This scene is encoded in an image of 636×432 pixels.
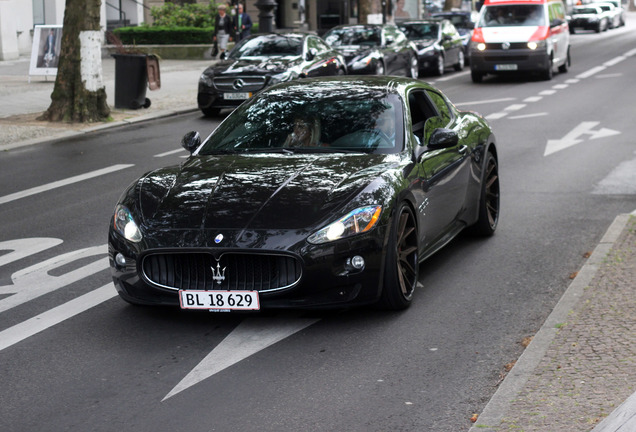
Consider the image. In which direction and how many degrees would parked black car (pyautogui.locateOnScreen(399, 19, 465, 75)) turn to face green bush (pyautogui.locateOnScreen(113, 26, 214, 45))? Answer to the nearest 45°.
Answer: approximately 90° to its right

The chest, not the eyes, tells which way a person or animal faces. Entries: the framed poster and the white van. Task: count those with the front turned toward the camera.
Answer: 2

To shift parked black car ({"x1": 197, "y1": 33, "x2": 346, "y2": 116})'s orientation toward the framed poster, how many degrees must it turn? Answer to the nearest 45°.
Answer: approximately 90° to its right

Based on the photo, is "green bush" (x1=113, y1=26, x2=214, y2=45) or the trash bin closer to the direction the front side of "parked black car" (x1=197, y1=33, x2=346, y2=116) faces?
the trash bin

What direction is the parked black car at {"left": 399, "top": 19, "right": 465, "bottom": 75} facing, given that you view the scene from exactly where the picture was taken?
facing the viewer and to the left of the viewer

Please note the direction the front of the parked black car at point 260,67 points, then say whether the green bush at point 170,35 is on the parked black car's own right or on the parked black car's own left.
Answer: on the parked black car's own right

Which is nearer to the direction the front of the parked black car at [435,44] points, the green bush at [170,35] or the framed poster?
the framed poster

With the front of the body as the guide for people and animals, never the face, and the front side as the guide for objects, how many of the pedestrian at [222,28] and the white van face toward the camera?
2

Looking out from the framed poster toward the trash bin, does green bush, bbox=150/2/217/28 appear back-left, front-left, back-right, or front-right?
back-left

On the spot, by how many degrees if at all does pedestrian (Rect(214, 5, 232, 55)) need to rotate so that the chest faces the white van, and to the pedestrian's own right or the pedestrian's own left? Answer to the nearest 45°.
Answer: approximately 45° to the pedestrian's own left
